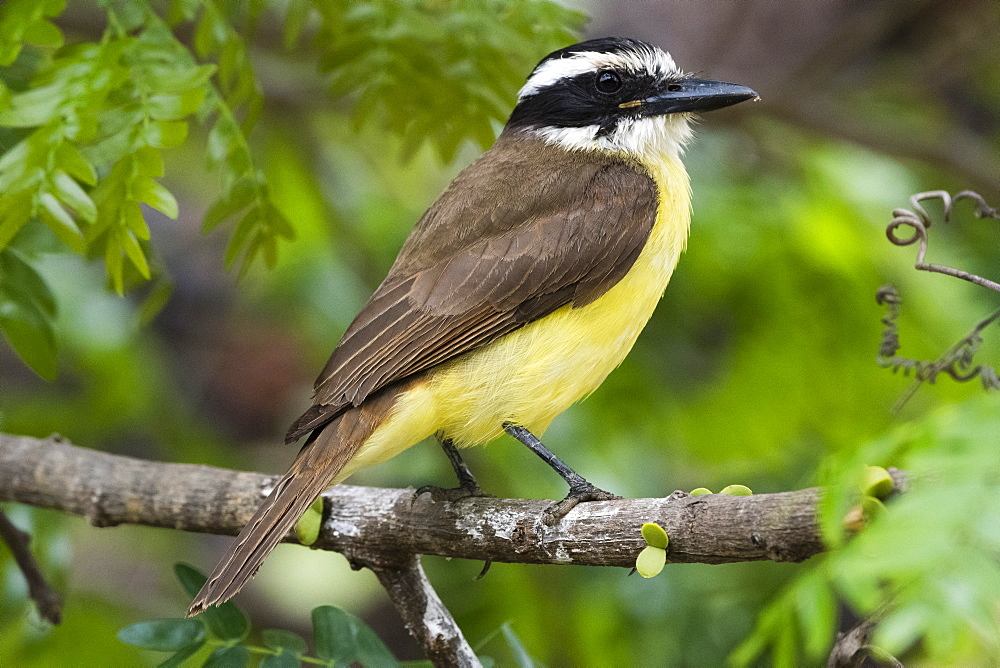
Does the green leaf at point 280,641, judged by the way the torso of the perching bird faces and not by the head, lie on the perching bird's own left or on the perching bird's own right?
on the perching bird's own right

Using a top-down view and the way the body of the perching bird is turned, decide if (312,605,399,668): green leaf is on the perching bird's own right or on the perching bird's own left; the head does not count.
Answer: on the perching bird's own right

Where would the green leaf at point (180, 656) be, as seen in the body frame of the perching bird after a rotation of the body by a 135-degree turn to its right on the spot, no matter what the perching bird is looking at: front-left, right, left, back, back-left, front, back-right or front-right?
front

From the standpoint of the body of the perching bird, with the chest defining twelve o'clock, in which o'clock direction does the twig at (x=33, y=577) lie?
The twig is roughly at 6 o'clock from the perching bird.

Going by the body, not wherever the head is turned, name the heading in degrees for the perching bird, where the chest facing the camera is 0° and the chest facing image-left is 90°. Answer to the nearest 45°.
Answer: approximately 270°
